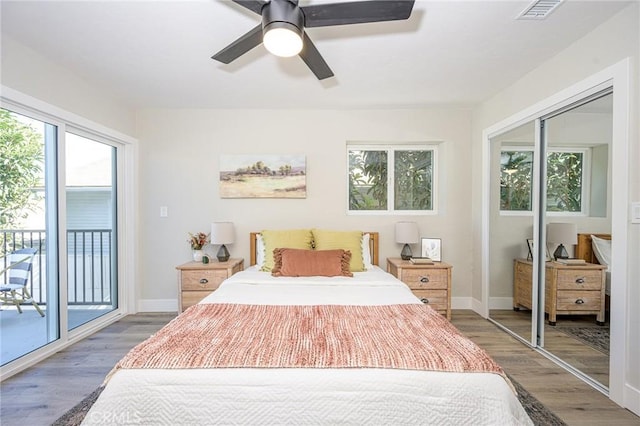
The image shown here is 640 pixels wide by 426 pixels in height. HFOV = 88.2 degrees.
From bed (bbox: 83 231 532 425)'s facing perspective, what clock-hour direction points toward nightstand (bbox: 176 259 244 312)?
The nightstand is roughly at 5 o'clock from the bed.

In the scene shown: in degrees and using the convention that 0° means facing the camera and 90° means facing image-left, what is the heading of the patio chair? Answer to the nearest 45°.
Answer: approximately 45°

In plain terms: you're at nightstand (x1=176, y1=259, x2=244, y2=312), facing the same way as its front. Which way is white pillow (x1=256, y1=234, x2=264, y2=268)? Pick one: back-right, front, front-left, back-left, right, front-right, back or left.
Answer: left

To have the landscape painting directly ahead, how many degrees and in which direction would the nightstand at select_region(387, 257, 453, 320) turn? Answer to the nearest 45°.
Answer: approximately 90° to its right

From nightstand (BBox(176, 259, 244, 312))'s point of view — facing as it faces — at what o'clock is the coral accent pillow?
The coral accent pillow is roughly at 10 o'clock from the nightstand.

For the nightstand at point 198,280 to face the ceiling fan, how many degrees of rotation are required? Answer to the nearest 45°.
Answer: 0° — it already faces it

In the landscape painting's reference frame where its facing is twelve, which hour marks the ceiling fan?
The ceiling fan is roughly at 12 o'clock from the landscape painting.

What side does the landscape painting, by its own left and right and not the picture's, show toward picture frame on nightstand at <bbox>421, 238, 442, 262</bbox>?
left

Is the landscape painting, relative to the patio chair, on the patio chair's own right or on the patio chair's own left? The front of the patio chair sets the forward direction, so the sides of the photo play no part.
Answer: on the patio chair's own left

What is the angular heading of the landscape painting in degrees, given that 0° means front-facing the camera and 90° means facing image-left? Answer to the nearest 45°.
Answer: approximately 0°

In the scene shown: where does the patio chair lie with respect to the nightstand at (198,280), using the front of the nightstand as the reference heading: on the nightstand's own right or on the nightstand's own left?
on the nightstand's own right

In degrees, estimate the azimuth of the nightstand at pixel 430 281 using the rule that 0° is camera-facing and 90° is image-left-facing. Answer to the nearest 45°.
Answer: approximately 0°

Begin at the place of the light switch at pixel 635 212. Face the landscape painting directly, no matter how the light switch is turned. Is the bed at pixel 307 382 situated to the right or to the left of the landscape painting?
left

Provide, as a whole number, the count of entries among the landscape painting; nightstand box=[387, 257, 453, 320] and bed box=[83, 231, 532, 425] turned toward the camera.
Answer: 3
